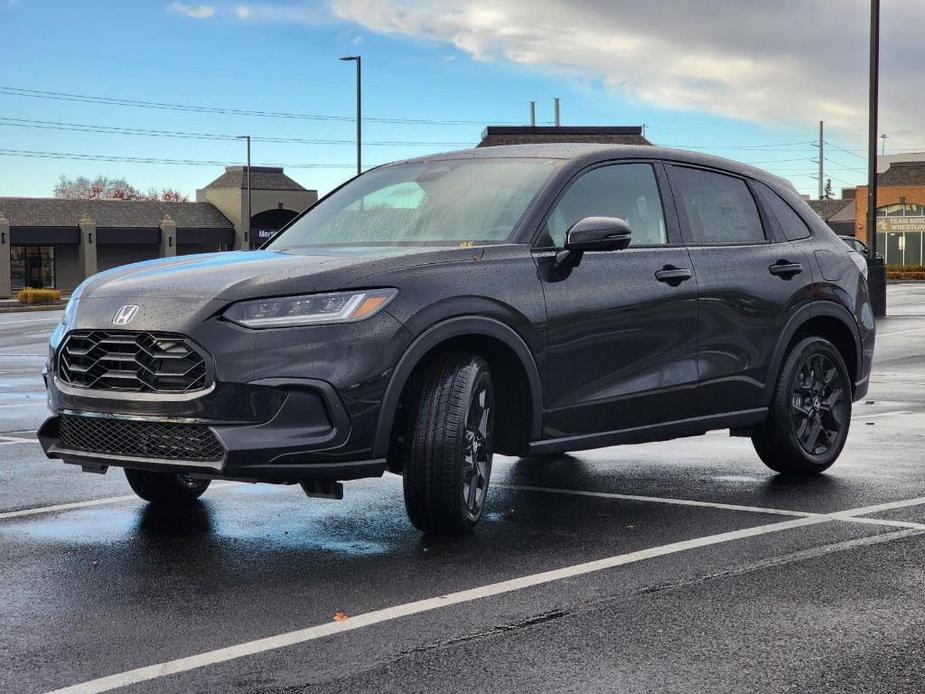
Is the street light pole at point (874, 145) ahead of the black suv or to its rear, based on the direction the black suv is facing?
to the rear

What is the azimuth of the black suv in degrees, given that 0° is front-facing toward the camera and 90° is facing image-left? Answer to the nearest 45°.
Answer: approximately 45°
